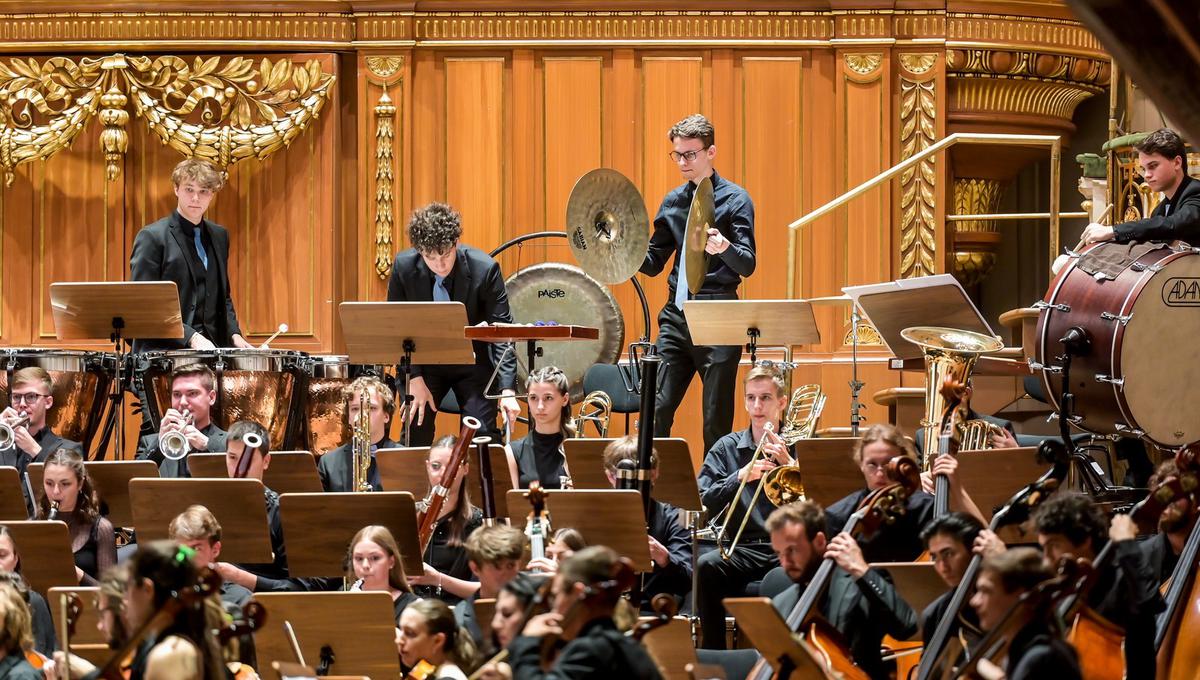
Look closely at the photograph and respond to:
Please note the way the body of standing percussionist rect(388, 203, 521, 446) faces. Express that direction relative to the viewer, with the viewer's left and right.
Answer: facing the viewer

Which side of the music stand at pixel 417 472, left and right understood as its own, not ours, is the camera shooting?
back

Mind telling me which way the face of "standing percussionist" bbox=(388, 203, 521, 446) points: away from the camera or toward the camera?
toward the camera

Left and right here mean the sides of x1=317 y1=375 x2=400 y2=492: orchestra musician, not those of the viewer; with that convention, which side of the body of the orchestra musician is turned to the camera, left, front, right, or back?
front

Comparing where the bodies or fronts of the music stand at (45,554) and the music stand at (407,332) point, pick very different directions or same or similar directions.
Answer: same or similar directions

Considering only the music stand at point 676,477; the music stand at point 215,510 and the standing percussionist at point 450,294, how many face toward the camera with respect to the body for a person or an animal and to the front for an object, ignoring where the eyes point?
1

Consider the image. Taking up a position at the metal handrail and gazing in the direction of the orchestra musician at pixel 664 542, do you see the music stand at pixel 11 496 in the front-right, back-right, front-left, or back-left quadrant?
front-right

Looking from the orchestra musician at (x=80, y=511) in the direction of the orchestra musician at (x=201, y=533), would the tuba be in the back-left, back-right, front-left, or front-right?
front-left

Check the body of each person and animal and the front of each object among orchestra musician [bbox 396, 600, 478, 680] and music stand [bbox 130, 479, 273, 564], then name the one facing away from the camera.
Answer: the music stand

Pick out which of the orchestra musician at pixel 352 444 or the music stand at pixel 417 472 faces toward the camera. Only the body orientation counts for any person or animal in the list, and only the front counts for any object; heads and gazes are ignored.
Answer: the orchestra musician

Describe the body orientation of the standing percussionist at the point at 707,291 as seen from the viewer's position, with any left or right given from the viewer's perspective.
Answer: facing the viewer and to the left of the viewer

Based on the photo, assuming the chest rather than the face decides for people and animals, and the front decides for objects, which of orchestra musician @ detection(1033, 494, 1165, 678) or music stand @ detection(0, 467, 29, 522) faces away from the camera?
the music stand

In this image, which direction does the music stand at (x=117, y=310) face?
away from the camera

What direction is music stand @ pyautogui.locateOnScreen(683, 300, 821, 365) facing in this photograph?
away from the camera
